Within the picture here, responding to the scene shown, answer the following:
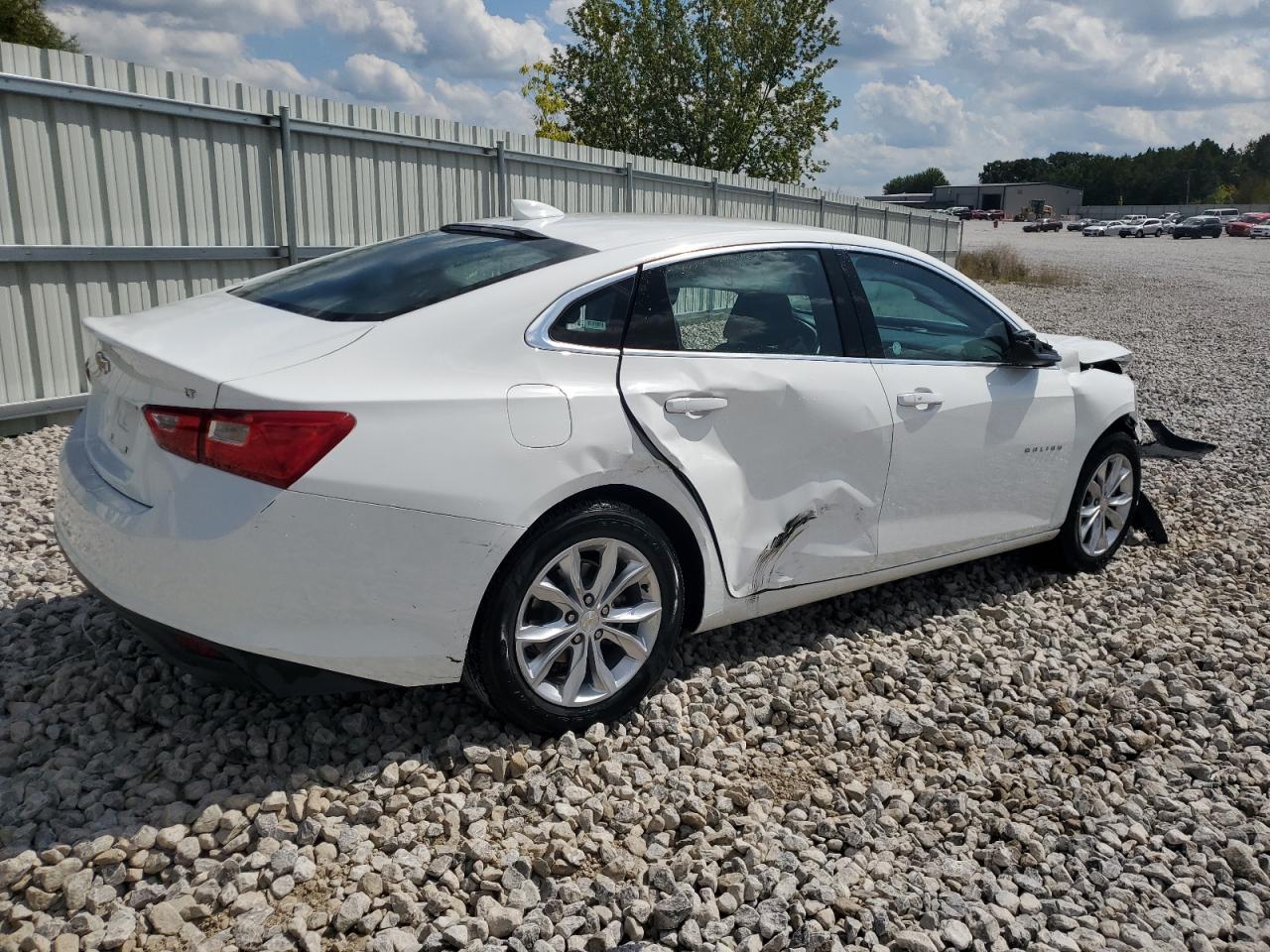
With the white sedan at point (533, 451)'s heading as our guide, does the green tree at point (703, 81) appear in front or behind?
in front

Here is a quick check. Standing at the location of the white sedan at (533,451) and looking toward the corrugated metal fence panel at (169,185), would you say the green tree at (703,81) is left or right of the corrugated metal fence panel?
right

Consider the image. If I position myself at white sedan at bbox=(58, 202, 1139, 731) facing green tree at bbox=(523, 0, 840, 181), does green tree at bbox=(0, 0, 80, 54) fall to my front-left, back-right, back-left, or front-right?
front-left

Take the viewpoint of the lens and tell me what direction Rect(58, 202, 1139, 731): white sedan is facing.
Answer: facing away from the viewer and to the right of the viewer

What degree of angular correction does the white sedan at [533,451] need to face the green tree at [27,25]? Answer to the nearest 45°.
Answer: approximately 90° to its left
